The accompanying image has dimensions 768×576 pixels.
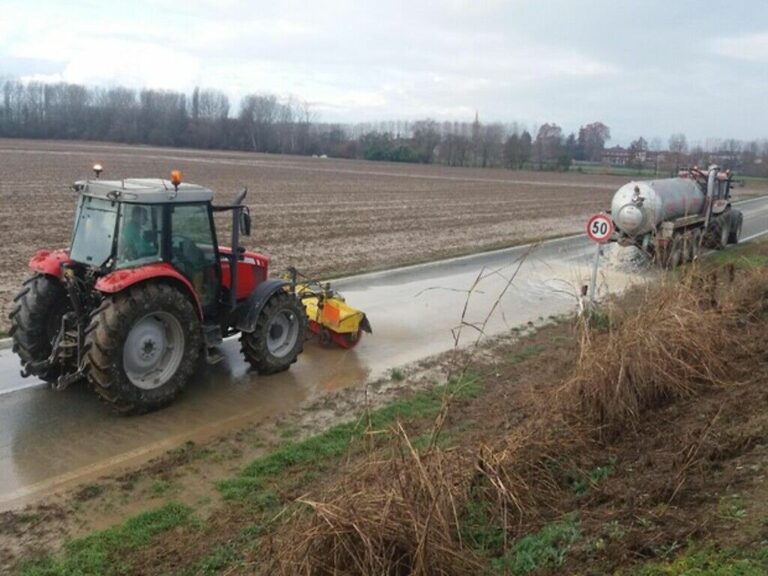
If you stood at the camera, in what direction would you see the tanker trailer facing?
facing away from the viewer and to the right of the viewer

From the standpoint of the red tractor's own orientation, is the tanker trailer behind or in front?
in front

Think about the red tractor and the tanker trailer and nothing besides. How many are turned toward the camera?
0

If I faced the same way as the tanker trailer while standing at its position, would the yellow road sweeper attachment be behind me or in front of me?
behind

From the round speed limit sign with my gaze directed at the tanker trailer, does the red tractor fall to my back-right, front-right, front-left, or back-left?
back-left

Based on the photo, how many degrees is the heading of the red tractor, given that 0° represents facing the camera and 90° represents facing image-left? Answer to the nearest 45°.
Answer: approximately 225°
